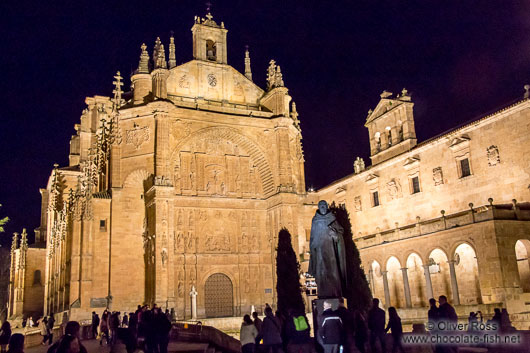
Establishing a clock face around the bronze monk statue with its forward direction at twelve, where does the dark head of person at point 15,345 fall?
The dark head of person is roughly at 1 o'clock from the bronze monk statue.

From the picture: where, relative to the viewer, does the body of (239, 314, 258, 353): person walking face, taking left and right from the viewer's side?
facing away from the viewer

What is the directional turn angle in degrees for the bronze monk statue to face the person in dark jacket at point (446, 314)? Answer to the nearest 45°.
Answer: approximately 90° to its left

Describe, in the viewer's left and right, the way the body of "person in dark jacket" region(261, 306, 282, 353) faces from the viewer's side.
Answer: facing away from the viewer

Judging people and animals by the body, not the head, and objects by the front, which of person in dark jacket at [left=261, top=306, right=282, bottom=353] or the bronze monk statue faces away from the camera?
the person in dark jacket

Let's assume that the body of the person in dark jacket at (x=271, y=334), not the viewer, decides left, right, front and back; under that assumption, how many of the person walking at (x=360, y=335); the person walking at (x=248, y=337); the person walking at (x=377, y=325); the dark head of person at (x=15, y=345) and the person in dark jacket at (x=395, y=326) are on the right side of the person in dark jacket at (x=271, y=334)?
3

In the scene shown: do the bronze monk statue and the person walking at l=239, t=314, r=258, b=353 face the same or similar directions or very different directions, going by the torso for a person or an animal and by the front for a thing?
very different directions
